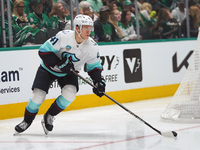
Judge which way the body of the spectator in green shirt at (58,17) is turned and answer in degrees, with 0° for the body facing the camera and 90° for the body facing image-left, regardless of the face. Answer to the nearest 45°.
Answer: approximately 315°

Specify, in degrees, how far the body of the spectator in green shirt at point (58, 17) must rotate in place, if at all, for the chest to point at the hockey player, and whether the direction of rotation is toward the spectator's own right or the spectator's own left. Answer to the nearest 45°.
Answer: approximately 45° to the spectator's own right
